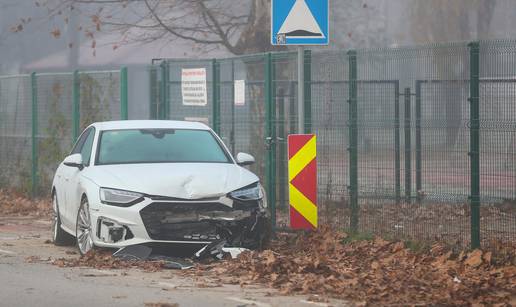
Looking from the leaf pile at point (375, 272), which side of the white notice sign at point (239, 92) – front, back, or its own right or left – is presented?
front

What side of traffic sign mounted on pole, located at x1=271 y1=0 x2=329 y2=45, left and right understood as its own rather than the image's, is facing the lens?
front

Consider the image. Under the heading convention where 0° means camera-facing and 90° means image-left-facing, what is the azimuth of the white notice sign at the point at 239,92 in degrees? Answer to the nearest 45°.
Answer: approximately 0°

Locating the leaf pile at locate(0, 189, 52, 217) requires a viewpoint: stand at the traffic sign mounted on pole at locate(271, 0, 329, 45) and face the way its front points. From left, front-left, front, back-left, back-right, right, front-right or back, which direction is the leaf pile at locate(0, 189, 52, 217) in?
back-right

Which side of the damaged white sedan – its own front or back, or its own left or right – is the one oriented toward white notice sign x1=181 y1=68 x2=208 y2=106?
back

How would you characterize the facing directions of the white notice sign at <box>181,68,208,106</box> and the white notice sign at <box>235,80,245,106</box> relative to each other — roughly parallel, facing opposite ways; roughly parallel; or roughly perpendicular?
roughly parallel

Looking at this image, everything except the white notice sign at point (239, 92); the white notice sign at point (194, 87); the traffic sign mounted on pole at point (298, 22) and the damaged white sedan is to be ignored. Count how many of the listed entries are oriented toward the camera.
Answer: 4

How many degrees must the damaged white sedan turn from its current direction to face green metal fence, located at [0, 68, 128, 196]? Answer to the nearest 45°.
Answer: approximately 180°

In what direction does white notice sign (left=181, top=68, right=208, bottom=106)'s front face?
toward the camera

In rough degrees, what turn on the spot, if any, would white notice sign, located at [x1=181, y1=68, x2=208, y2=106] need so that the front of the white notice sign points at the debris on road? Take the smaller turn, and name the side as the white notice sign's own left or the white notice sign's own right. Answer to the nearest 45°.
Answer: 0° — it already faces it

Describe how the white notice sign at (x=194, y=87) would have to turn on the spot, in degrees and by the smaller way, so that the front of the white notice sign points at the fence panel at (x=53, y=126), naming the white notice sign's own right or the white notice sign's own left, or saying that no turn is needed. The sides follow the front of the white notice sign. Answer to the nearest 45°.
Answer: approximately 135° to the white notice sign's own right
